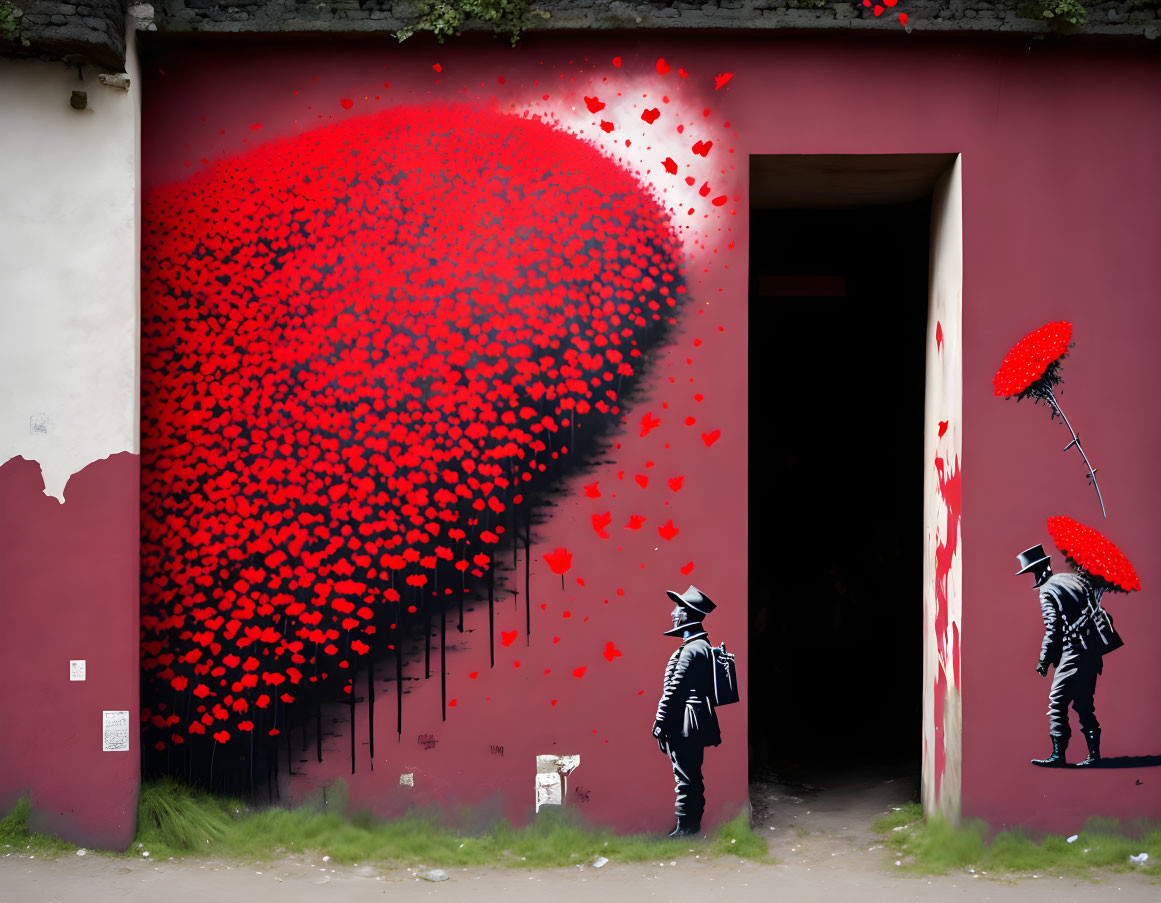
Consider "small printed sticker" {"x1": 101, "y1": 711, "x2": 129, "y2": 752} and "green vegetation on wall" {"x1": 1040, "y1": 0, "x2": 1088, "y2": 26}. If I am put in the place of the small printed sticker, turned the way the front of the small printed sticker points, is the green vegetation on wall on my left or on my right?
on my left

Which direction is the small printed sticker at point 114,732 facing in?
toward the camera
